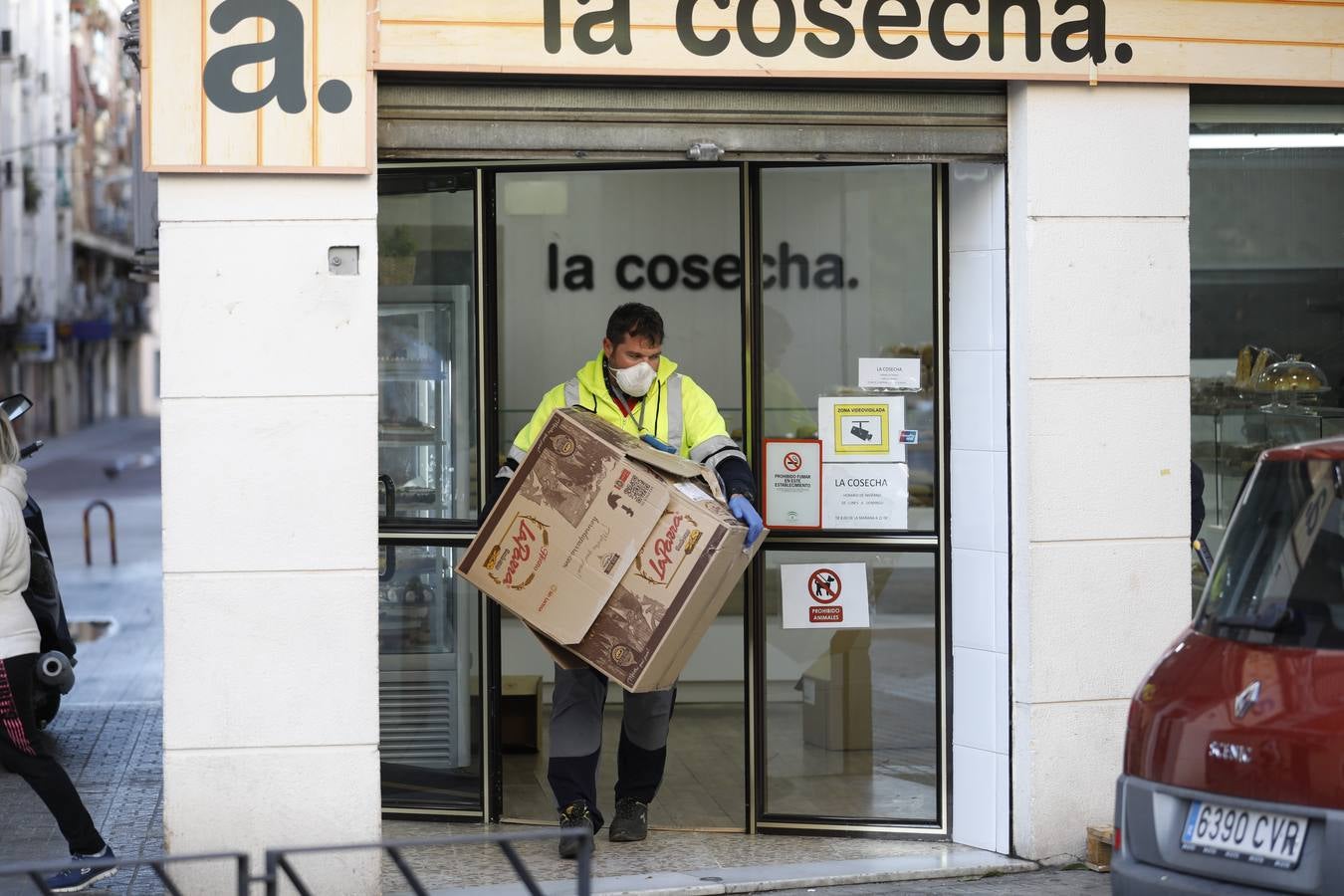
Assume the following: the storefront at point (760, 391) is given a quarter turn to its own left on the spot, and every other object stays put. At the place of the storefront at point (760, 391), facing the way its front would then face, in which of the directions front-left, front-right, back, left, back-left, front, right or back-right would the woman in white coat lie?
back

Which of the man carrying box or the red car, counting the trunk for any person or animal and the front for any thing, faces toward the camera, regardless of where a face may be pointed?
the man carrying box

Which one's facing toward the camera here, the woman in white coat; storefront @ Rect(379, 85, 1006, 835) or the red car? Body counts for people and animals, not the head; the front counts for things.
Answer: the storefront

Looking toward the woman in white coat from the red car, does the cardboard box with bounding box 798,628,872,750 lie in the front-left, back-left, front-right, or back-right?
front-right

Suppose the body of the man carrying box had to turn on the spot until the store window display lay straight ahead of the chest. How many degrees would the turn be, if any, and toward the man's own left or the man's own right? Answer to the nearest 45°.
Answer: approximately 90° to the man's own left

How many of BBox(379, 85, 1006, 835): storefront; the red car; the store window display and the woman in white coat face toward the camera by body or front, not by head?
2

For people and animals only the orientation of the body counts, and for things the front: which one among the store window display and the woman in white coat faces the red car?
the store window display

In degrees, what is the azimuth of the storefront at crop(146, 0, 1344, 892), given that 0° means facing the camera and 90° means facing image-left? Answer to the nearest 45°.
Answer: approximately 0°

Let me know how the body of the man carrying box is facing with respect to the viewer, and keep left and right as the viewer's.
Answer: facing the viewer

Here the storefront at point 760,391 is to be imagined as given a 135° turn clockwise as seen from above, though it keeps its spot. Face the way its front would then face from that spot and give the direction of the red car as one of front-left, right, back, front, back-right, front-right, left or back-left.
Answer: back

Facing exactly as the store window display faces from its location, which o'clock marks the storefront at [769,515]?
The storefront is roughly at 2 o'clock from the store window display.

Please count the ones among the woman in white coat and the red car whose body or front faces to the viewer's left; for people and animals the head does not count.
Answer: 1

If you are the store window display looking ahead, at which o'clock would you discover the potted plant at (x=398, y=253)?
The potted plant is roughly at 2 o'clock from the store window display.

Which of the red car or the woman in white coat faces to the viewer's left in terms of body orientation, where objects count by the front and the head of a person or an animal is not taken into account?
the woman in white coat

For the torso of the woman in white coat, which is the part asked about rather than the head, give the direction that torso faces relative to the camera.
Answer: to the viewer's left
